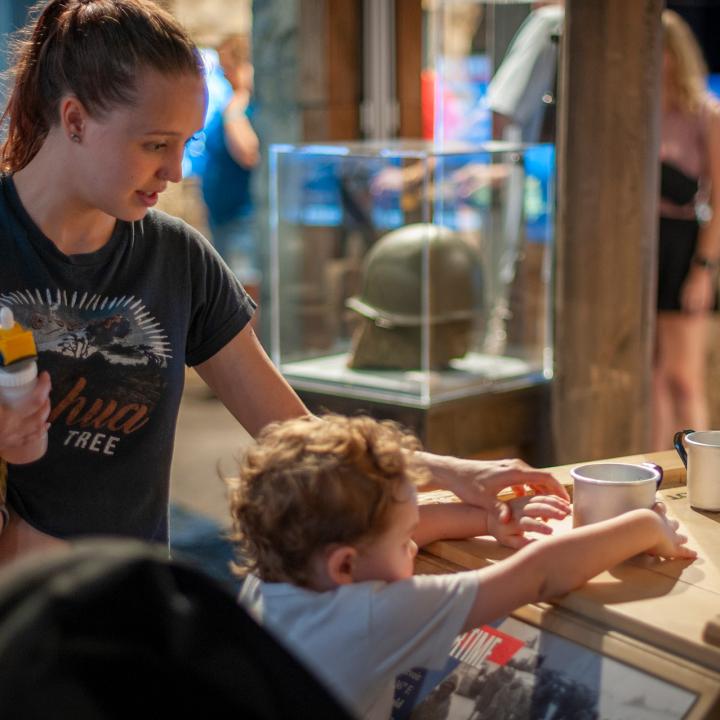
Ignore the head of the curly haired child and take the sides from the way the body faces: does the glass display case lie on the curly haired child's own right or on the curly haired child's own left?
on the curly haired child's own left

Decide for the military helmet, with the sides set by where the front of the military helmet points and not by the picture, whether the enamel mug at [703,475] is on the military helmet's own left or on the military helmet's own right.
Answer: on the military helmet's own left

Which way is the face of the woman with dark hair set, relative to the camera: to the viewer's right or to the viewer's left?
to the viewer's right

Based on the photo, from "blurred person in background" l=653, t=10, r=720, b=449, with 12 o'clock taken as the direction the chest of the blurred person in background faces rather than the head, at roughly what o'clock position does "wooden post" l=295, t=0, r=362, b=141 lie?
The wooden post is roughly at 2 o'clock from the blurred person in background.

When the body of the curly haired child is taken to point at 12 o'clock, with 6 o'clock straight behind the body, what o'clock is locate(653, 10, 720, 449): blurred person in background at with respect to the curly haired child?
The blurred person in background is roughly at 11 o'clock from the curly haired child.

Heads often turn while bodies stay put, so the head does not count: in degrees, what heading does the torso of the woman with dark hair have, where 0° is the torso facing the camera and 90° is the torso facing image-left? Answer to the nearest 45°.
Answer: approximately 315°

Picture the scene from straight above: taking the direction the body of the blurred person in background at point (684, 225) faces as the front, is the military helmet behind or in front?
in front

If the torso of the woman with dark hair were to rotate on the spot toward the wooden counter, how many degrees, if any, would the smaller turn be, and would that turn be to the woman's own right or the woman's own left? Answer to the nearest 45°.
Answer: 0° — they already face it

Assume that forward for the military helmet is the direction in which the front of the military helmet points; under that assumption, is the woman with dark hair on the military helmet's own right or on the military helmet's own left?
on the military helmet's own left
